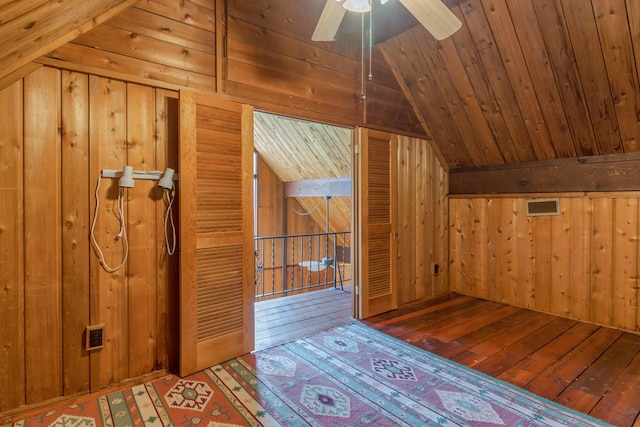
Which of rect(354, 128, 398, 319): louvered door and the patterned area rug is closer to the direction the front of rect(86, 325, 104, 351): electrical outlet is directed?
the patterned area rug

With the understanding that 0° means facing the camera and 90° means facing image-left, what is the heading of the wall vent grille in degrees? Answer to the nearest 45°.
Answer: approximately 45°

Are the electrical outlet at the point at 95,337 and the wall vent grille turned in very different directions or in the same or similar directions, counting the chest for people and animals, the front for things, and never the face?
very different directions

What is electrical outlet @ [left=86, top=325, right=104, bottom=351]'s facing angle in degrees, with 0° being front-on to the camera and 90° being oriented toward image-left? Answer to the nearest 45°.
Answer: approximately 315°

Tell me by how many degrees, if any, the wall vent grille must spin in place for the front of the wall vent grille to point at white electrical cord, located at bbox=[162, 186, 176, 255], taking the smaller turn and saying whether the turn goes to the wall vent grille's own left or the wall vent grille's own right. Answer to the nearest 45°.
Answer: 0° — it already faces it
